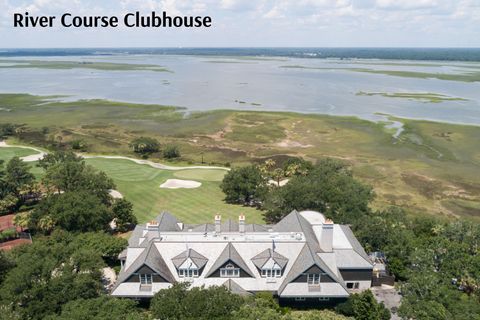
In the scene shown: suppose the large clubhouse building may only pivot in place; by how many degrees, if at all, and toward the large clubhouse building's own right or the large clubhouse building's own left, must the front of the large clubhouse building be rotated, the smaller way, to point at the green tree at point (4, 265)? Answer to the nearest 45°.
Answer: approximately 90° to the large clubhouse building's own right

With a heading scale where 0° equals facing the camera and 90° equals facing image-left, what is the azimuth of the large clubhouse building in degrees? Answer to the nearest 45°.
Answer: approximately 0°

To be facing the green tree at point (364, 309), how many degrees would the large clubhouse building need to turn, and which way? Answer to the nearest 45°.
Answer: approximately 90° to its left

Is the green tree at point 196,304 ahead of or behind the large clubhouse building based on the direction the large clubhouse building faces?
ahead

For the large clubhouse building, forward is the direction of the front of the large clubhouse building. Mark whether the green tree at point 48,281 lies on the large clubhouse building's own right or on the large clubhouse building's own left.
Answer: on the large clubhouse building's own right

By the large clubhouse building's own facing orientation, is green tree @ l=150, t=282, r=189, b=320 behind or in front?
in front
